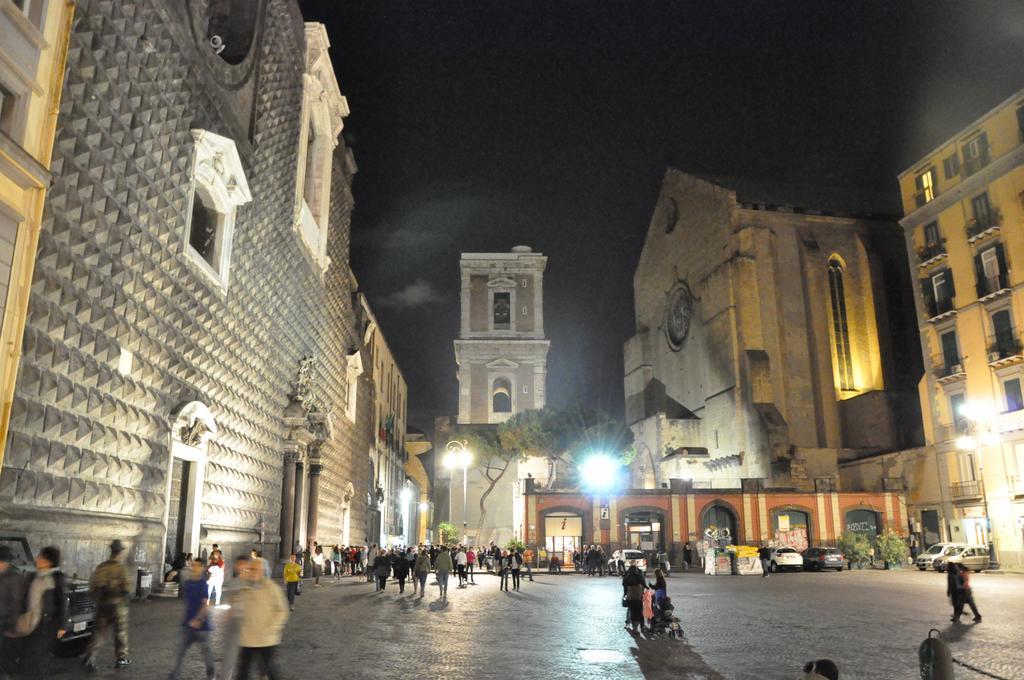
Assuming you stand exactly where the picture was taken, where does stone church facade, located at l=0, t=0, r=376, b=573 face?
facing the viewer and to the right of the viewer

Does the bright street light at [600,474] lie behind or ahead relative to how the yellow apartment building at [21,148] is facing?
ahead

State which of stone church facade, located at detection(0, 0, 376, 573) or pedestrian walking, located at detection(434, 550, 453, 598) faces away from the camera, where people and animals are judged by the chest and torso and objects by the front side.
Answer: the pedestrian walking

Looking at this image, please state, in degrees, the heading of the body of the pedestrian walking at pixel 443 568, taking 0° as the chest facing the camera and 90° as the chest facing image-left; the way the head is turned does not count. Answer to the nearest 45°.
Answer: approximately 180°

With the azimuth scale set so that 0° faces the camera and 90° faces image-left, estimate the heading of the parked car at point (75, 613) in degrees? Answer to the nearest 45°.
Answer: approximately 315°

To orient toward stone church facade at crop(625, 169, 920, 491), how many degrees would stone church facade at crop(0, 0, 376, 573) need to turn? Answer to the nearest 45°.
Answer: approximately 90° to its left

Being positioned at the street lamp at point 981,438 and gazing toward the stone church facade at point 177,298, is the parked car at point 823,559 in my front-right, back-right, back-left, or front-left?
front-right

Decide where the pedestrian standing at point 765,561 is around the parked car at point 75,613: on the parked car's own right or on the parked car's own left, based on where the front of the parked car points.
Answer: on the parked car's own left

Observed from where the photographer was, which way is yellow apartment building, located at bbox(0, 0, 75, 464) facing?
facing to the right of the viewer

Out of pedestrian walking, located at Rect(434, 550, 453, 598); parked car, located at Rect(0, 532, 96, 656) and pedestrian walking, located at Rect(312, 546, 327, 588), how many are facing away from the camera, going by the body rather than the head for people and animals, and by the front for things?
1

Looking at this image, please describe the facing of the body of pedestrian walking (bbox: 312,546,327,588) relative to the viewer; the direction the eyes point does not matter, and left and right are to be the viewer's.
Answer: facing the viewer
